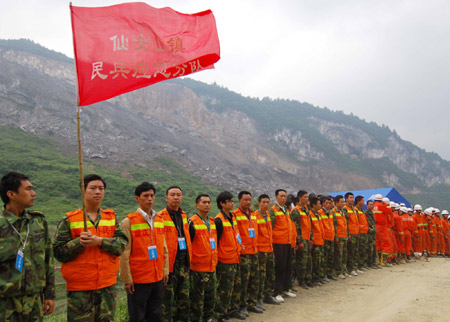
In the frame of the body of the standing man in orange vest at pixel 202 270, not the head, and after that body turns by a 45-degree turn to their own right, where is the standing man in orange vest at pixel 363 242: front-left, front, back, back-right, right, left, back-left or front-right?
back-left

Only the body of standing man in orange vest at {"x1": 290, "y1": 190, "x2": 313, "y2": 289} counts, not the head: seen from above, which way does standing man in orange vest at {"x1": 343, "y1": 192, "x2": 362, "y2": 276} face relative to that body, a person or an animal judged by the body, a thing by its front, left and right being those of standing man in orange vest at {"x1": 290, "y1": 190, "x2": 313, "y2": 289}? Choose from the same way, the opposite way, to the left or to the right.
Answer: the same way

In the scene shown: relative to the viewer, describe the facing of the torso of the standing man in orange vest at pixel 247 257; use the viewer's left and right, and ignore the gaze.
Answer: facing the viewer and to the right of the viewer

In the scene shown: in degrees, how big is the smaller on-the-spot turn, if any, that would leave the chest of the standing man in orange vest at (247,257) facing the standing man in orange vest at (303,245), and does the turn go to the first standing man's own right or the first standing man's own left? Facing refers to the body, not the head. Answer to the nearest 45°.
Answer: approximately 90° to the first standing man's own left

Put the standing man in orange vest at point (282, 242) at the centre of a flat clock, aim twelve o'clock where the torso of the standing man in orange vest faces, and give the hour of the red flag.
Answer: The red flag is roughly at 2 o'clock from the standing man in orange vest.

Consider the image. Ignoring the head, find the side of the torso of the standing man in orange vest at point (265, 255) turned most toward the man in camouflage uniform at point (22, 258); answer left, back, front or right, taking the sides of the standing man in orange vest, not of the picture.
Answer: right

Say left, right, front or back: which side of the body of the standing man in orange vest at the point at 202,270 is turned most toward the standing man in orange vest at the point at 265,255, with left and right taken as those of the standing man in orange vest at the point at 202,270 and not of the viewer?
left

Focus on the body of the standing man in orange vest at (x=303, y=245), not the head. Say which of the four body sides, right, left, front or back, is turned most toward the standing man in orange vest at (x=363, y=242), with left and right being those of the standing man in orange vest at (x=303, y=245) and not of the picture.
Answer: left

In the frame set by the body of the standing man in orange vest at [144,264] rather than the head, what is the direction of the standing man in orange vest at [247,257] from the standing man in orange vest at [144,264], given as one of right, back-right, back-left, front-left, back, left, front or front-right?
left

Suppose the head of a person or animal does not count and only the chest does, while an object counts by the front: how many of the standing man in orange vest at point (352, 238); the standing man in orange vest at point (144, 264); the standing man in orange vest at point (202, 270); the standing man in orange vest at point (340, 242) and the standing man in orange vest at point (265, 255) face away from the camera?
0

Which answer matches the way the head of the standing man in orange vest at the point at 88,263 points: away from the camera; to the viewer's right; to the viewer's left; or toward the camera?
toward the camera

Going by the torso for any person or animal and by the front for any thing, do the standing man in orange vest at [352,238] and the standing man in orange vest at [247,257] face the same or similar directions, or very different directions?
same or similar directions

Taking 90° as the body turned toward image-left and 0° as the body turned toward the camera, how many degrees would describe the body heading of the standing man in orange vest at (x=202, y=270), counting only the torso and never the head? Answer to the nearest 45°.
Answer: approximately 315°

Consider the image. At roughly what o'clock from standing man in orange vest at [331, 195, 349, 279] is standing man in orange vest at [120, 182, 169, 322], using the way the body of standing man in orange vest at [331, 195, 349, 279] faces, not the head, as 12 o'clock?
standing man in orange vest at [120, 182, 169, 322] is roughly at 2 o'clock from standing man in orange vest at [331, 195, 349, 279].

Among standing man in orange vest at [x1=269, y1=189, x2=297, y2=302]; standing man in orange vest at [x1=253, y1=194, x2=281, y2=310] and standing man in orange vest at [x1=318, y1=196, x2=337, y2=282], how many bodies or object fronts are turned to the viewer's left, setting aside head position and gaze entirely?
0
